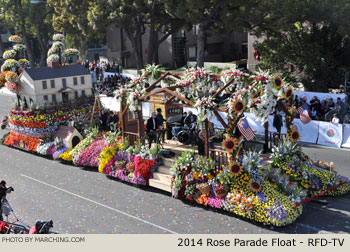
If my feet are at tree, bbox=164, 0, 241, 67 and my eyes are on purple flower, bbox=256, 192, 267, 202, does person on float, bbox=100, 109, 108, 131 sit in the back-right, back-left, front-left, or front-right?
front-right

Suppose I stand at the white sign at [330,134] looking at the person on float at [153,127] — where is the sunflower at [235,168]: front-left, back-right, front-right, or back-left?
front-left

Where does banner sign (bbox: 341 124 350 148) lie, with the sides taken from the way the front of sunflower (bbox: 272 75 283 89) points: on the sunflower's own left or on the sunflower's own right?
on the sunflower's own left

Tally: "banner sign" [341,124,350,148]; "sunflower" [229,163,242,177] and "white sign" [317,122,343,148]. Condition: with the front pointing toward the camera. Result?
3

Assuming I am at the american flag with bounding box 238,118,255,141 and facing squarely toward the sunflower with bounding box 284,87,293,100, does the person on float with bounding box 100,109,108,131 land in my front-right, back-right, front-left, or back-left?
back-left

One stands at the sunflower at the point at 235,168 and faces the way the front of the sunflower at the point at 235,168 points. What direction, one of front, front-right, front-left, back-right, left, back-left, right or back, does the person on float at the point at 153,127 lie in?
back-right

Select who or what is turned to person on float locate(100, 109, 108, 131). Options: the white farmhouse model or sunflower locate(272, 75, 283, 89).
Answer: the white farmhouse model

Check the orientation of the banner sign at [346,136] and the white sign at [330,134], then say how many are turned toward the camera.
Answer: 2

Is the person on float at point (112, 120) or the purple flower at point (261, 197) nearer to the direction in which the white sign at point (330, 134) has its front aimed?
the purple flower

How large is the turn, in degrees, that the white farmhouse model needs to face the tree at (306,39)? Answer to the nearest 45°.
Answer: approximately 45° to its left

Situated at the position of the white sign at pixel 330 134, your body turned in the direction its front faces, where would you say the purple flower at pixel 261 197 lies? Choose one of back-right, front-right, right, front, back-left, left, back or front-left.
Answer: front

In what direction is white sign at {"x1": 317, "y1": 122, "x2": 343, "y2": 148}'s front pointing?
toward the camera

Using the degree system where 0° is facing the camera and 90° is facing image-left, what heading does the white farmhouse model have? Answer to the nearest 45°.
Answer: approximately 315°

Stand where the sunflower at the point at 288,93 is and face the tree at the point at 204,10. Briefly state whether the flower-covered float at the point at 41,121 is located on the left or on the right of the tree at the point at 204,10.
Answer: left

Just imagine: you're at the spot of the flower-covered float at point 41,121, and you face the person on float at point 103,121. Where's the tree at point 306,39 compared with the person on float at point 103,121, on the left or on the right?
left
